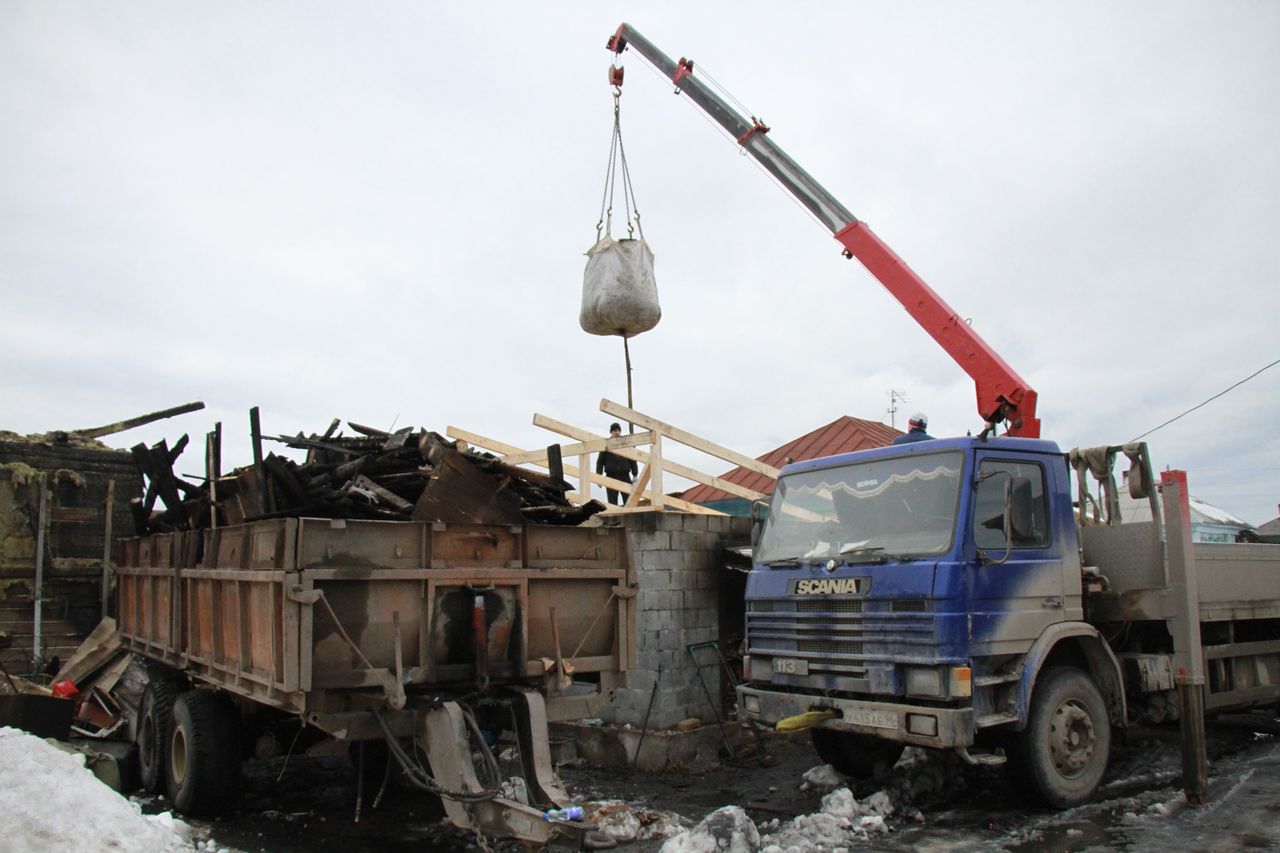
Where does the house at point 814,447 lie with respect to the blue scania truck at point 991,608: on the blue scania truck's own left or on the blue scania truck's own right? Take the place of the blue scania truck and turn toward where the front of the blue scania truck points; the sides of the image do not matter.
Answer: on the blue scania truck's own right

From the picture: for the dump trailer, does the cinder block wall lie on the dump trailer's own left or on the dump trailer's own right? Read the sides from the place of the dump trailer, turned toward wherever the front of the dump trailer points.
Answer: on the dump trailer's own left

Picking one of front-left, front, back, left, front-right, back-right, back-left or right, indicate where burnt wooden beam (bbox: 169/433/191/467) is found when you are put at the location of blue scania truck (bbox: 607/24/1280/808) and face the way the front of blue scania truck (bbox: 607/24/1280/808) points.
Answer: front-right

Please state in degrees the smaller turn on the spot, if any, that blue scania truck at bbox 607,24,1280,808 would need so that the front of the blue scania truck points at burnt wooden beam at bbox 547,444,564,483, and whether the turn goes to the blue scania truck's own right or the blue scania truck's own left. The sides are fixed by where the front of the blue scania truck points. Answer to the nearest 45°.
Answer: approximately 45° to the blue scania truck's own right

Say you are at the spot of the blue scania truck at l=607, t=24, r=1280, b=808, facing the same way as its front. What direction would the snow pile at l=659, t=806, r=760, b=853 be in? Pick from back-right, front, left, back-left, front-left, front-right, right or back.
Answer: front

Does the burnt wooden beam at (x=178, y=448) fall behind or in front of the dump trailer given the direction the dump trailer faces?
behind

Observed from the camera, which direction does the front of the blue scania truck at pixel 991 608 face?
facing the viewer and to the left of the viewer

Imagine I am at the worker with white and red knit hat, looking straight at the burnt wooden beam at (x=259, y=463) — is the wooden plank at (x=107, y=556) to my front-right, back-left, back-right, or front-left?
front-right

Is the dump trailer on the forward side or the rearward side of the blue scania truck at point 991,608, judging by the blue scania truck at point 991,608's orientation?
on the forward side

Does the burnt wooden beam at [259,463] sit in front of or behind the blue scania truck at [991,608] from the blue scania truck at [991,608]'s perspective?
in front

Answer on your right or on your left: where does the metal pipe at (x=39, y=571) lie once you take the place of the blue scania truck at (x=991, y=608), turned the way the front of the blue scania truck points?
on your right

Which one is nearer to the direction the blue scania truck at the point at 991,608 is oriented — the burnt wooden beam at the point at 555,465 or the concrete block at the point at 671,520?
the burnt wooden beam

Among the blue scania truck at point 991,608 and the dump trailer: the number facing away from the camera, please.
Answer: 0

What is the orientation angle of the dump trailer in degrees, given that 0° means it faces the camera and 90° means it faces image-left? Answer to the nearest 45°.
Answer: approximately 315°
